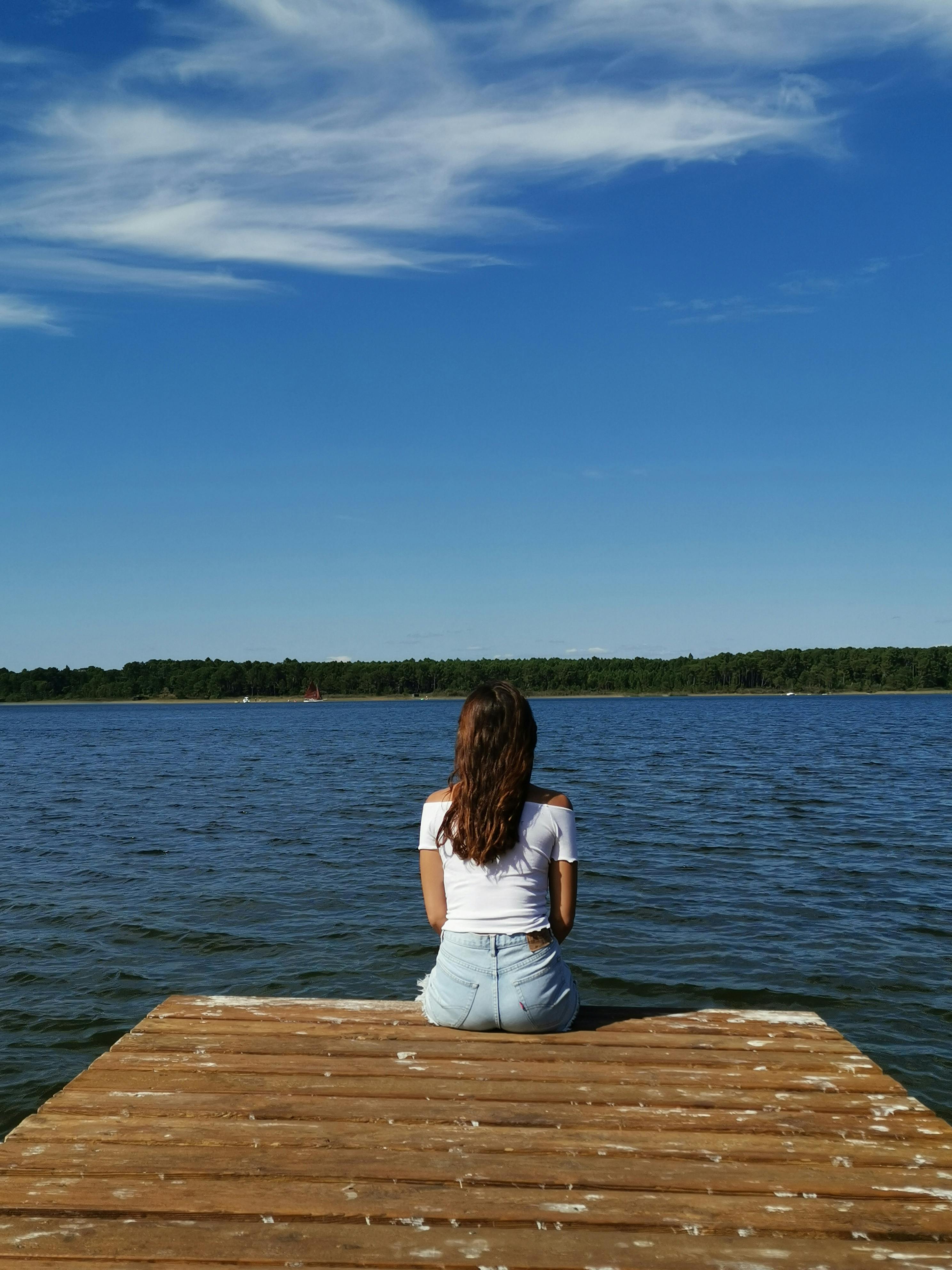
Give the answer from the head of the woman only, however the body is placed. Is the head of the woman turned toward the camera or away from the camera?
away from the camera

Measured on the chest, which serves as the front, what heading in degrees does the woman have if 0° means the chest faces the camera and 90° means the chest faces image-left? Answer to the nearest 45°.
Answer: approximately 180°
